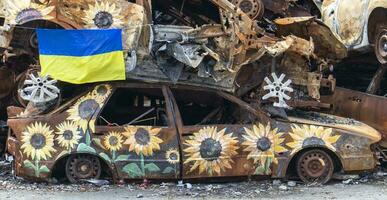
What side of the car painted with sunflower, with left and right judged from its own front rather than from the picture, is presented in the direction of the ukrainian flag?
back

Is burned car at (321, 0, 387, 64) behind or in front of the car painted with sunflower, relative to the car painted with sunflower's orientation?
in front

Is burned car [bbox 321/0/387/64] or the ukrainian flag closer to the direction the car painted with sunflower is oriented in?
the burned car

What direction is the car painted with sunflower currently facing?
to the viewer's right
